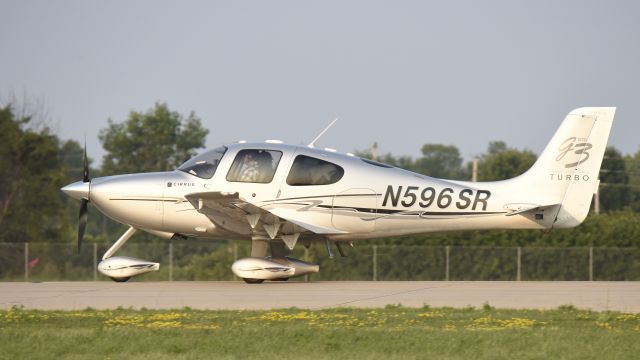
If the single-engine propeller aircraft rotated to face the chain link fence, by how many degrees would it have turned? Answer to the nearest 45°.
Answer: approximately 90° to its right

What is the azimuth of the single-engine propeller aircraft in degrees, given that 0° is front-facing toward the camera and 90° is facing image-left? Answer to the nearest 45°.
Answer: approximately 90°
